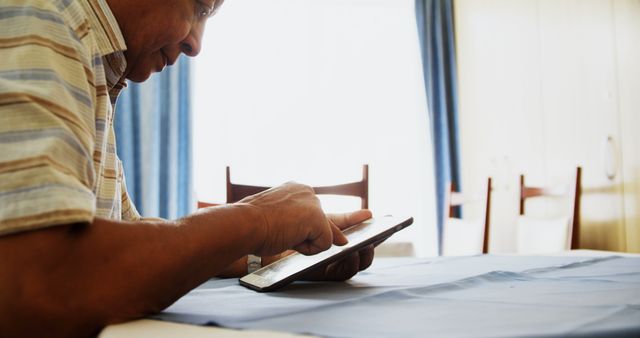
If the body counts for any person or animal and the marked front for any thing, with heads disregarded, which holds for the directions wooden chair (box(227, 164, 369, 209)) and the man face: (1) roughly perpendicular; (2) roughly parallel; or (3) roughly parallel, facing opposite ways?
roughly perpendicular

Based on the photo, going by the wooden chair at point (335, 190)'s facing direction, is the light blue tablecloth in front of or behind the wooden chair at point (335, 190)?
in front

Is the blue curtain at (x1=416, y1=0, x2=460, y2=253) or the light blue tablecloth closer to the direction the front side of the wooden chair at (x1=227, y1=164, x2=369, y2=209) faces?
the light blue tablecloth

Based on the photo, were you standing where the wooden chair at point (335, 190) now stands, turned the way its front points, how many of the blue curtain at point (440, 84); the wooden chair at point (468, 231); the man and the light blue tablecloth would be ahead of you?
2

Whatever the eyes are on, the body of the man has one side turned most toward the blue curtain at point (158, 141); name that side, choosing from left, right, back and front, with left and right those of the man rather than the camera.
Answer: left

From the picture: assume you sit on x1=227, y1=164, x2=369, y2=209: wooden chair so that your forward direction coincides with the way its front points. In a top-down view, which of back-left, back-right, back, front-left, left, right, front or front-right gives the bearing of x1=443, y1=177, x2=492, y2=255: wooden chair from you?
back-left

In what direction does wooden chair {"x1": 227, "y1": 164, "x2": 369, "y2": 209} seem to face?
toward the camera

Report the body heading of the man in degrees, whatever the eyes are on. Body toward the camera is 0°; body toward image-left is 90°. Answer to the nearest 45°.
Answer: approximately 270°

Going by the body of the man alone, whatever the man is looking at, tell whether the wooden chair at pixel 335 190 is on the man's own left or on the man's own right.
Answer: on the man's own left

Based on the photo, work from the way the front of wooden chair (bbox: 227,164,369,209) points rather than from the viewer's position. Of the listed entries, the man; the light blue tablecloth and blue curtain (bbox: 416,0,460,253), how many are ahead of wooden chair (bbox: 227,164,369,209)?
2

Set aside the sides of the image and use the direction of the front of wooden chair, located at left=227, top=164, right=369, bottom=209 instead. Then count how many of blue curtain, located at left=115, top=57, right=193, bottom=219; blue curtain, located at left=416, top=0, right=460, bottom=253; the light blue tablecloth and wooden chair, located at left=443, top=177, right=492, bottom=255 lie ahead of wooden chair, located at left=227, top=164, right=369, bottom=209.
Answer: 1

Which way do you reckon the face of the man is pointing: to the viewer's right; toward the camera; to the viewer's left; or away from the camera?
to the viewer's right

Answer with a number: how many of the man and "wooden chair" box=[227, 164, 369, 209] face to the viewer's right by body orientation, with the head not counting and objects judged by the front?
1

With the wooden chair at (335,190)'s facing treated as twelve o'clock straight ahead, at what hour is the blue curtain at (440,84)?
The blue curtain is roughly at 7 o'clock from the wooden chair.

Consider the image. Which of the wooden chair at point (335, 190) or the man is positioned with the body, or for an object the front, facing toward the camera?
the wooden chair
